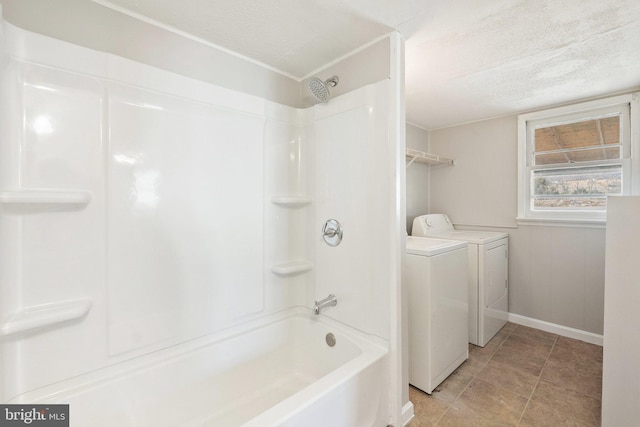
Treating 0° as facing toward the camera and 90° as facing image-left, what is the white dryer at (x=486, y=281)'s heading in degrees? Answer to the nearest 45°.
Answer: approximately 315°

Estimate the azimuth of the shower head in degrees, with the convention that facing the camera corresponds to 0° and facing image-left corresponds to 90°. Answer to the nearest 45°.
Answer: approximately 45°

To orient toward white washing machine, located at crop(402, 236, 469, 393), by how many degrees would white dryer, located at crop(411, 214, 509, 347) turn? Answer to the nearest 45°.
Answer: approximately 90° to its right

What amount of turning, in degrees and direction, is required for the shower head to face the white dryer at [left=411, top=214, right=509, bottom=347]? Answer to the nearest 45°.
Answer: approximately 180°

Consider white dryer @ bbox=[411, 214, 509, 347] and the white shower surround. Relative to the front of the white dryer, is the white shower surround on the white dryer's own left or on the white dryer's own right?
on the white dryer's own right

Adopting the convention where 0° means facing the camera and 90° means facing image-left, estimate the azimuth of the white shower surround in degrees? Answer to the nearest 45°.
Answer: approximately 315°
